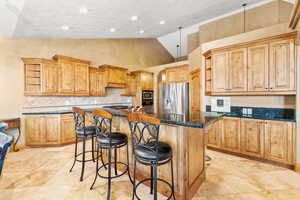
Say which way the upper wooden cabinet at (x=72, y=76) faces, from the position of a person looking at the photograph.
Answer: facing the viewer and to the right of the viewer

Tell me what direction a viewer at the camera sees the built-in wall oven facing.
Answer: facing the viewer

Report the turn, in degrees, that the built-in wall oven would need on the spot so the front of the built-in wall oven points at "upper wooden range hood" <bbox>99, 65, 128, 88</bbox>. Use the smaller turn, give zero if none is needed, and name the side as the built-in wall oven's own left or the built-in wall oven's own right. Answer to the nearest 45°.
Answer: approximately 45° to the built-in wall oven's own right

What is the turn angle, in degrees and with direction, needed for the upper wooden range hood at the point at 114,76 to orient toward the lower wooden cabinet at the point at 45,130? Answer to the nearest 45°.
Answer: approximately 90° to its right

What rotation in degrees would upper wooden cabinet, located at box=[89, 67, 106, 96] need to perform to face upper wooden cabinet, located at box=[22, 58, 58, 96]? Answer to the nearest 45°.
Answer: approximately 90° to its right

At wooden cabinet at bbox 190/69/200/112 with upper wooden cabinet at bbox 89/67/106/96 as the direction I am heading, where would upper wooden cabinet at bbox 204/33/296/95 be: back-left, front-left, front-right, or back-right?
back-left

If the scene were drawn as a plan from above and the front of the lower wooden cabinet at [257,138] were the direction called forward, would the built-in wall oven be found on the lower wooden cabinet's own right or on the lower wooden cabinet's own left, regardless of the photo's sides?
on the lower wooden cabinet's own right

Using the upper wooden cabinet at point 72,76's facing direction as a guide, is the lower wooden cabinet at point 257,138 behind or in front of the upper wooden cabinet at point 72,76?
in front

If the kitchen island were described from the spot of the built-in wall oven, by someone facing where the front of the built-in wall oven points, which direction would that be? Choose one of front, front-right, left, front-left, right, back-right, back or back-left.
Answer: front

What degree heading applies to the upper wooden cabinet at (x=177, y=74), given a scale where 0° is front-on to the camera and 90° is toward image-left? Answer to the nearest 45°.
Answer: approximately 45°
